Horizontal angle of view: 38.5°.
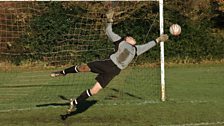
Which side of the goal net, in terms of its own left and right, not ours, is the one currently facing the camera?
front

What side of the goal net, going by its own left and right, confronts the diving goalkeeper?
front
